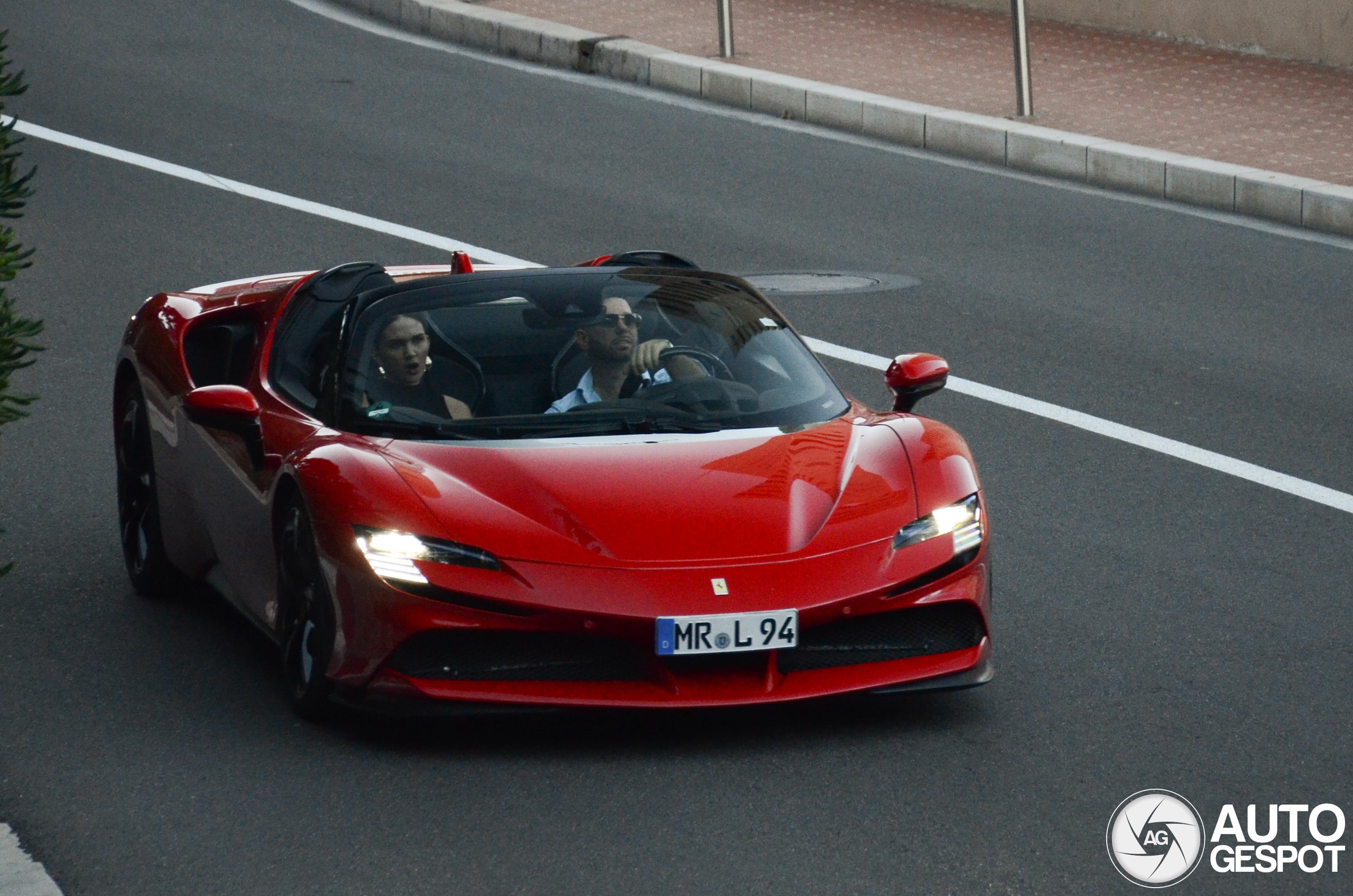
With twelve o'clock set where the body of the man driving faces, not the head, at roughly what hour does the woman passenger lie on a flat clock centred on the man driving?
The woman passenger is roughly at 4 o'clock from the man driving.

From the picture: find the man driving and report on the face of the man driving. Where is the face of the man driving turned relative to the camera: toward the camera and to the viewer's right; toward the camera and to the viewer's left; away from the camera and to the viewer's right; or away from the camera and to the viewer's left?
toward the camera and to the viewer's right

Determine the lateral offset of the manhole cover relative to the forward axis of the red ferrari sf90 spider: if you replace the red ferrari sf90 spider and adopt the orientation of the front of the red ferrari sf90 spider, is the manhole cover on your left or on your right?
on your left

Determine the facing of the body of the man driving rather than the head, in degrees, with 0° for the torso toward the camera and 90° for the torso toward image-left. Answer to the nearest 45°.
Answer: approximately 315°

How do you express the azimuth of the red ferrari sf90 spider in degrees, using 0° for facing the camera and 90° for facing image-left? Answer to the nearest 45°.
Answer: approximately 315°

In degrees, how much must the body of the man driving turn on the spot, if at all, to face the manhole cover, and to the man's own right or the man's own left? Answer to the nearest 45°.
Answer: approximately 135° to the man's own left

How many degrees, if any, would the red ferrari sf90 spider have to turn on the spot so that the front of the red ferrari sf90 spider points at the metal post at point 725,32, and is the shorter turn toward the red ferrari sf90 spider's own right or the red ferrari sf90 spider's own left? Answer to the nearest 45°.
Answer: approximately 135° to the red ferrari sf90 spider's own left

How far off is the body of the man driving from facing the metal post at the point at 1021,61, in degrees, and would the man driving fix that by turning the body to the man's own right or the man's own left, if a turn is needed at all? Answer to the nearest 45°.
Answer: approximately 135° to the man's own left
